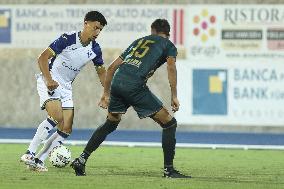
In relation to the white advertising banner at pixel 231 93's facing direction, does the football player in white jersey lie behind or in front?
in front

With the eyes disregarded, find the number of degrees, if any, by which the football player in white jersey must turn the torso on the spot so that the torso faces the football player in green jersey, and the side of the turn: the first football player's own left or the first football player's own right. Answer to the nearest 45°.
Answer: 0° — they already face them

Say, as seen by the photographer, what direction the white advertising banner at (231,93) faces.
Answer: facing the viewer

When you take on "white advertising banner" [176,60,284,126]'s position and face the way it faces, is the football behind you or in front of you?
in front

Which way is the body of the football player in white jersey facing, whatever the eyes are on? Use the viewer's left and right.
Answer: facing the viewer and to the right of the viewer

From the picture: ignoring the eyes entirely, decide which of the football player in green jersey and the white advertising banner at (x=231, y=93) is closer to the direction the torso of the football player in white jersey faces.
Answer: the football player in green jersey

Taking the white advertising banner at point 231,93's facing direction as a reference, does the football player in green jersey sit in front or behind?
in front

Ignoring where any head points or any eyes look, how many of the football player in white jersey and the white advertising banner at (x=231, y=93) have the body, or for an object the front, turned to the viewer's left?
0

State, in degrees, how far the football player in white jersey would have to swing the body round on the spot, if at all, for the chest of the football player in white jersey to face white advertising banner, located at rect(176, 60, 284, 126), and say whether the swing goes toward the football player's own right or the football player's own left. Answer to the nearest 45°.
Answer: approximately 90° to the football player's own left
